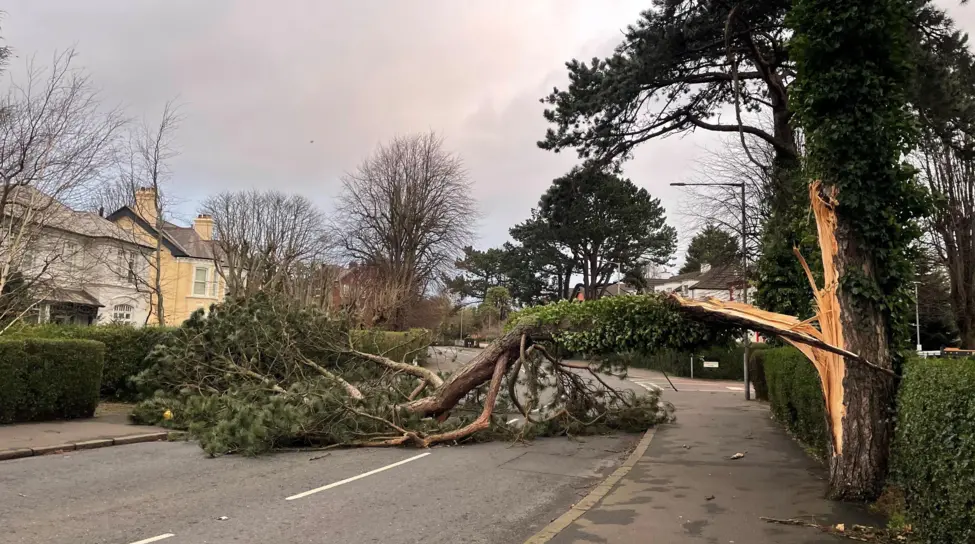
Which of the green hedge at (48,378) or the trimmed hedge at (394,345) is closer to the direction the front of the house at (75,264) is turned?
the trimmed hedge

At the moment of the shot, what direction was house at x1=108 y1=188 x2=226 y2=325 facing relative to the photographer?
facing the viewer and to the right of the viewer

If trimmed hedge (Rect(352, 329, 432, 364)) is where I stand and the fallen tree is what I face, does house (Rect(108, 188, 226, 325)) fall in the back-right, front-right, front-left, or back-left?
back-right

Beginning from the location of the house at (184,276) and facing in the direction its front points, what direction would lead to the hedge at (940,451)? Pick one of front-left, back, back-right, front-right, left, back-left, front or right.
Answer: front-right

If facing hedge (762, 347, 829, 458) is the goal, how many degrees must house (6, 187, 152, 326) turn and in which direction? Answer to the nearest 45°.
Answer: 0° — it already faces it

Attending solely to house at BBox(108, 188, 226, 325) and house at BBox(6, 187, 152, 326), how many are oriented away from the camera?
0

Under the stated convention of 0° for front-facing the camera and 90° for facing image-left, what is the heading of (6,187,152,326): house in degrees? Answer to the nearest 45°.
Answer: approximately 315°

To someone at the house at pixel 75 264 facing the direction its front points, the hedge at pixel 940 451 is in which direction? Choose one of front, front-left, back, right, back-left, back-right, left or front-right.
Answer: front-right

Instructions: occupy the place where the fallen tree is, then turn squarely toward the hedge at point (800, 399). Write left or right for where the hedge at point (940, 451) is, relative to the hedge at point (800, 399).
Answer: right

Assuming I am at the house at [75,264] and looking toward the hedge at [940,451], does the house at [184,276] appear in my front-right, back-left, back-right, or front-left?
back-left

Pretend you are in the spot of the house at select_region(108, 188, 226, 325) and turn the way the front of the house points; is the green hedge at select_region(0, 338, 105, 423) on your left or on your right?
on your right

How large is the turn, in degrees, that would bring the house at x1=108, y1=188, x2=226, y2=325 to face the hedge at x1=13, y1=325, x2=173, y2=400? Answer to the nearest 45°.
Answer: approximately 45° to its right

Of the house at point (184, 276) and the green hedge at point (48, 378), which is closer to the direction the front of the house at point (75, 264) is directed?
the green hedge
